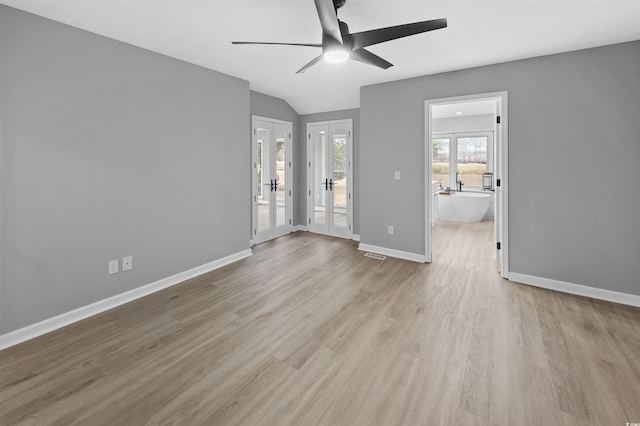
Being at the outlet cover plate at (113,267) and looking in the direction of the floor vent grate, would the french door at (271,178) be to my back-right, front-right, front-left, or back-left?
front-left

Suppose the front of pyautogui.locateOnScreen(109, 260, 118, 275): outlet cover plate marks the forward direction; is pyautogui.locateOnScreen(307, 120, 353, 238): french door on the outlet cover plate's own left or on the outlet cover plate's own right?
on the outlet cover plate's own left

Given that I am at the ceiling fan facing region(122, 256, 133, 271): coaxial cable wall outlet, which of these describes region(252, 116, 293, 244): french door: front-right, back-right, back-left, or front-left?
front-right

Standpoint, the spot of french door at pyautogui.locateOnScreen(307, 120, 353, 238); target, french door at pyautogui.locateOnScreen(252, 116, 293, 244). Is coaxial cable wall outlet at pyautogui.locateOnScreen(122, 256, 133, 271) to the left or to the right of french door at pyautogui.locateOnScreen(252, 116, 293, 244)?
left

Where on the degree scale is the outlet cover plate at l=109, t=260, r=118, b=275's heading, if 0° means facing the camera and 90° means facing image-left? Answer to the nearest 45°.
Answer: approximately 315°

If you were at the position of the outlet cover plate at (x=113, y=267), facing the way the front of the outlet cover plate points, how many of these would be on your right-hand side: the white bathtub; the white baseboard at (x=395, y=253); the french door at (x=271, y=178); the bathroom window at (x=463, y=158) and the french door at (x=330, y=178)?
0

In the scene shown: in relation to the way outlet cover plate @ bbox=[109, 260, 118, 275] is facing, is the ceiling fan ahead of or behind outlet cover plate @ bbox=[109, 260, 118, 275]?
ahead

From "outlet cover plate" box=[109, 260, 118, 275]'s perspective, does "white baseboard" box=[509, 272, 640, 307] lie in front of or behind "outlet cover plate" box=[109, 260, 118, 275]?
in front

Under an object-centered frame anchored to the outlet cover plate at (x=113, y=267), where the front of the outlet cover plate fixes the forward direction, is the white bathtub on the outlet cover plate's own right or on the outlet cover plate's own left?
on the outlet cover plate's own left
